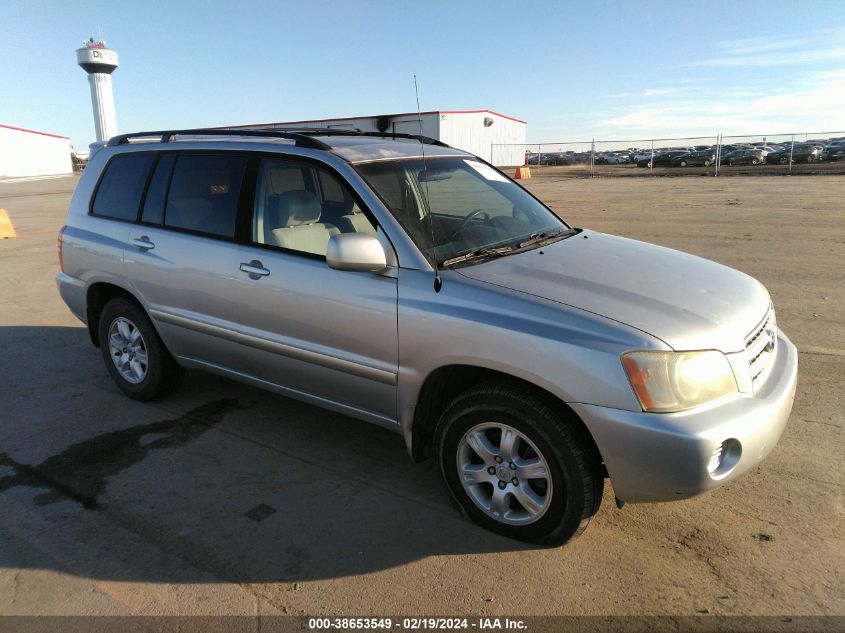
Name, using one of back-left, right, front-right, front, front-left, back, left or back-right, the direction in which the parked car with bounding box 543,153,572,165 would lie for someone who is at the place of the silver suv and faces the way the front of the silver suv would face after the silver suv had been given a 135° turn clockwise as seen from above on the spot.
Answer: right

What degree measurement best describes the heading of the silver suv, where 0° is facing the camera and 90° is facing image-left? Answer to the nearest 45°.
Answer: approximately 315°

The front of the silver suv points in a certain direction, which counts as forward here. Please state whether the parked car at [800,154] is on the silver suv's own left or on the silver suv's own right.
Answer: on the silver suv's own left

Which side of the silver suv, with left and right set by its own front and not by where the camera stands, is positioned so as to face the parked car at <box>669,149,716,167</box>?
left

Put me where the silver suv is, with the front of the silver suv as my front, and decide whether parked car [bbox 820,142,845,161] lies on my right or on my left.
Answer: on my left

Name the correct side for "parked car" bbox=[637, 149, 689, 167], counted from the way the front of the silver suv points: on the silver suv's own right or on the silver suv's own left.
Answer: on the silver suv's own left

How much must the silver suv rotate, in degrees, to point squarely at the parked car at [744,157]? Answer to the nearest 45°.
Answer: approximately 90° to its left
